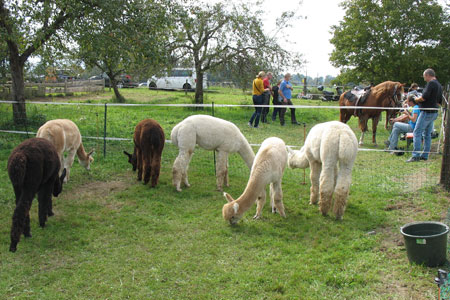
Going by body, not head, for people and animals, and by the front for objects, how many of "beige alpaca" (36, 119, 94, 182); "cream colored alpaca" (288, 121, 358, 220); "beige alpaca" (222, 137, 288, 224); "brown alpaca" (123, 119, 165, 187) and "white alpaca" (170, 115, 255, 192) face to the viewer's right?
2

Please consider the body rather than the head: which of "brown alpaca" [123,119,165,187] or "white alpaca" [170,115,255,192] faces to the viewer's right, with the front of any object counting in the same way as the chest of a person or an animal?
the white alpaca

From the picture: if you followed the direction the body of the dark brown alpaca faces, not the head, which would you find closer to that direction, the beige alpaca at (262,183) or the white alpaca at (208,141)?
the white alpaca

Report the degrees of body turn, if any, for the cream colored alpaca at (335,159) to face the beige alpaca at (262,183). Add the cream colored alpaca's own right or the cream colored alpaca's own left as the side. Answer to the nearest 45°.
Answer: approximately 45° to the cream colored alpaca's own left

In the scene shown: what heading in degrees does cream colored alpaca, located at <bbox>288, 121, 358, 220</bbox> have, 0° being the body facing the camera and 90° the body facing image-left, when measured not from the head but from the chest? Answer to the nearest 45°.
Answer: approximately 135°

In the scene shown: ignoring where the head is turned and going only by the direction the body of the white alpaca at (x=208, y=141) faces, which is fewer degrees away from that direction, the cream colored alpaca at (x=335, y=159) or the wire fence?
the cream colored alpaca

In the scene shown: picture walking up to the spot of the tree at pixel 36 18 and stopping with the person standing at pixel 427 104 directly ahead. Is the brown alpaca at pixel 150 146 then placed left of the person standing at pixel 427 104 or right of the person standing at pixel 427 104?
right

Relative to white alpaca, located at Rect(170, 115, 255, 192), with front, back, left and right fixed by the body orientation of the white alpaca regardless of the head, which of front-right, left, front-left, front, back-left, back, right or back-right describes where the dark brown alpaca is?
back-right

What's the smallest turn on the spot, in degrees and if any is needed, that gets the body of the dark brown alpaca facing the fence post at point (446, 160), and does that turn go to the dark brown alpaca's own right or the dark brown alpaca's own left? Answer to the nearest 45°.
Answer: approximately 45° to the dark brown alpaca's own right

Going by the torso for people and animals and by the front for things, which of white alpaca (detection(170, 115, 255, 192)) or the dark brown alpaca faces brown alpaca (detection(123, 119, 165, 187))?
the dark brown alpaca

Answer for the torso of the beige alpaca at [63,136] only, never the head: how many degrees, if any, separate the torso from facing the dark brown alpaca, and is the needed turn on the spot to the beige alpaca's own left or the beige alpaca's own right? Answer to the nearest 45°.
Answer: approximately 90° to the beige alpaca's own right

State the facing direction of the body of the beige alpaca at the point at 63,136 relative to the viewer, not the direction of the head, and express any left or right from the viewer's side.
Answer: facing to the right of the viewer

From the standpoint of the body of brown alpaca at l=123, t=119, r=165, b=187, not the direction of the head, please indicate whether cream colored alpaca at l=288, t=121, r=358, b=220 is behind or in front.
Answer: behind

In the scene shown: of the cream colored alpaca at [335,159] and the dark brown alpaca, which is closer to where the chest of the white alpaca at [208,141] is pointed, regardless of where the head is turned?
the cream colored alpaca

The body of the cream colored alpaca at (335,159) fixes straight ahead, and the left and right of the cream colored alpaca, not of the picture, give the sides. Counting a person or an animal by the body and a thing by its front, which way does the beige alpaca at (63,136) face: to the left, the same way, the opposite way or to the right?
to the right

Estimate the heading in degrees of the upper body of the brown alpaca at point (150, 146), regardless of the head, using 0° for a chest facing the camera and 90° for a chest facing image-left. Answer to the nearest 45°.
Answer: approximately 135°
